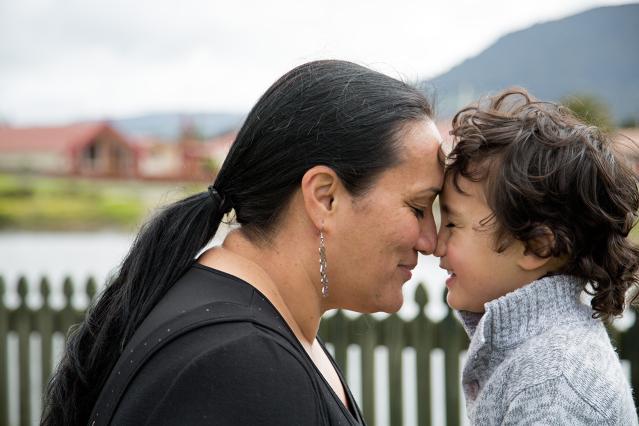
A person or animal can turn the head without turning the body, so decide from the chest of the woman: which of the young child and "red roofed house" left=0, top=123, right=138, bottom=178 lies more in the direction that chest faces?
the young child

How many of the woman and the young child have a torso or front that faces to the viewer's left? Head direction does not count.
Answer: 1

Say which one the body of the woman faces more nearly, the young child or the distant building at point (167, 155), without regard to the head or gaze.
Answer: the young child

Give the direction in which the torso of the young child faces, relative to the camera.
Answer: to the viewer's left

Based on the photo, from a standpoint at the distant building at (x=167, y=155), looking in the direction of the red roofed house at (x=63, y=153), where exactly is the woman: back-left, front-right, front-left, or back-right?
back-left

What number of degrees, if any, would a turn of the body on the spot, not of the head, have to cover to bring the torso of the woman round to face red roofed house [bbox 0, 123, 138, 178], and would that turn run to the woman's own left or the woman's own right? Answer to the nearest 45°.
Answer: approximately 90° to the woman's own left

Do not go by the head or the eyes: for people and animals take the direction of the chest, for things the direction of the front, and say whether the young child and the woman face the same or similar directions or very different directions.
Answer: very different directions

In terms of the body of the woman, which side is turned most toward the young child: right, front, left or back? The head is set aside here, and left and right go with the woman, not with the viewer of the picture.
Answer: front

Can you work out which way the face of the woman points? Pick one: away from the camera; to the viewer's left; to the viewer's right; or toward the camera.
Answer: to the viewer's right

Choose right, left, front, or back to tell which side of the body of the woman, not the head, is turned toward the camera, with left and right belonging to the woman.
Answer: right

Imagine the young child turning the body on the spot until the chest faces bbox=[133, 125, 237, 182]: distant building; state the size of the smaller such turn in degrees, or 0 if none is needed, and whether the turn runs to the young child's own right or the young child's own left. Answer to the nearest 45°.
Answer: approximately 45° to the young child's own right
